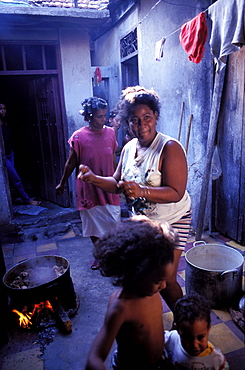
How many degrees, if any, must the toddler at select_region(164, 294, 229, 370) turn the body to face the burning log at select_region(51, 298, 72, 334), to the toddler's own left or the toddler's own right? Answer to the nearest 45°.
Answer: approximately 135° to the toddler's own right

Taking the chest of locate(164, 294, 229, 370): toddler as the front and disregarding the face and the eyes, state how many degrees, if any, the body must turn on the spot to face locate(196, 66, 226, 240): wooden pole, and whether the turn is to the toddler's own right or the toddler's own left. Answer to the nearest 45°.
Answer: approximately 180°

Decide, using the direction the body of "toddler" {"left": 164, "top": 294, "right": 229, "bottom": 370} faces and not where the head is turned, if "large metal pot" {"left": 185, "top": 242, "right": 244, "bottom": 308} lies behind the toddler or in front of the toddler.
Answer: behind

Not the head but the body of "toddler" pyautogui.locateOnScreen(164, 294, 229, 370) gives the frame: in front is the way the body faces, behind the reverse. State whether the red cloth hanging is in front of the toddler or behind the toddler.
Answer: behind

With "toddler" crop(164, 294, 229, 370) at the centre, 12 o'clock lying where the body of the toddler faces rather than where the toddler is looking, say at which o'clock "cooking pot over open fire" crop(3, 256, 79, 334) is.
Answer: The cooking pot over open fire is roughly at 4 o'clock from the toddler.

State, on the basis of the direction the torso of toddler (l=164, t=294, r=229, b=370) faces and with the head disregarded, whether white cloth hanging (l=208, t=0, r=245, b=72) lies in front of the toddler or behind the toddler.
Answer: behind

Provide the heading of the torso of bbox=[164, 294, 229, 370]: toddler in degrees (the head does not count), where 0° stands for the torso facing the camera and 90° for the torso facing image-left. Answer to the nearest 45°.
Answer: approximately 0°

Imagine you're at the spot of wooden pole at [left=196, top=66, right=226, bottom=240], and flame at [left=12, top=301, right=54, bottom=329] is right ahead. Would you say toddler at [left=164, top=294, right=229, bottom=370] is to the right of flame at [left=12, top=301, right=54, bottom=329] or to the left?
left
